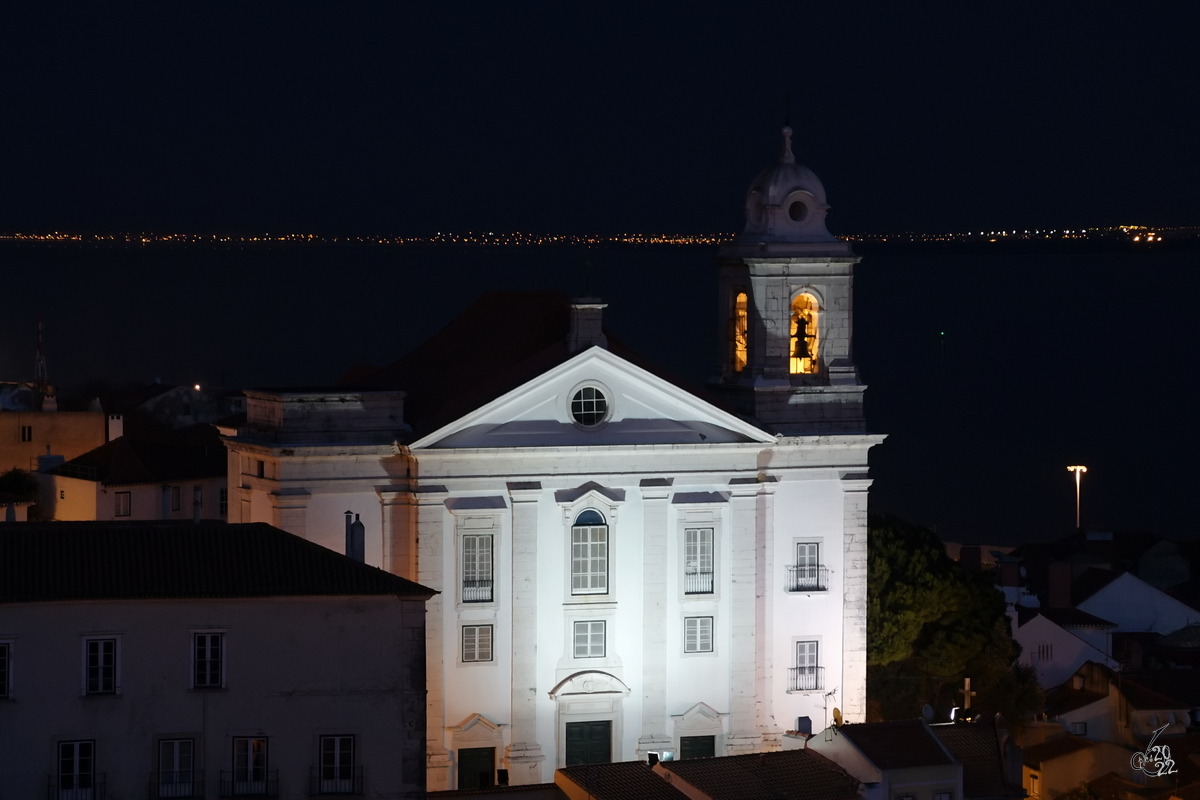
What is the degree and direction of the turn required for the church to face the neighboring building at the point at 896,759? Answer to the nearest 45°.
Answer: approximately 45° to its left

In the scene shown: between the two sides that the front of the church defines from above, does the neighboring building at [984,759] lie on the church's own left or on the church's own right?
on the church's own left

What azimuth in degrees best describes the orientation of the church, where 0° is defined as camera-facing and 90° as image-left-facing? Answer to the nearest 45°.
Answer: approximately 0°

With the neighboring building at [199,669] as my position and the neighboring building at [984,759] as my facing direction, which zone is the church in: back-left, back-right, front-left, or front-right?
front-left

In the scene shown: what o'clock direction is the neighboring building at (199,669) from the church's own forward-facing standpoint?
The neighboring building is roughly at 1 o'clock from the church.

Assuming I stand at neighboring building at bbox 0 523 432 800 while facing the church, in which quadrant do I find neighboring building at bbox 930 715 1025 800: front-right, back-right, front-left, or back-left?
front-right
